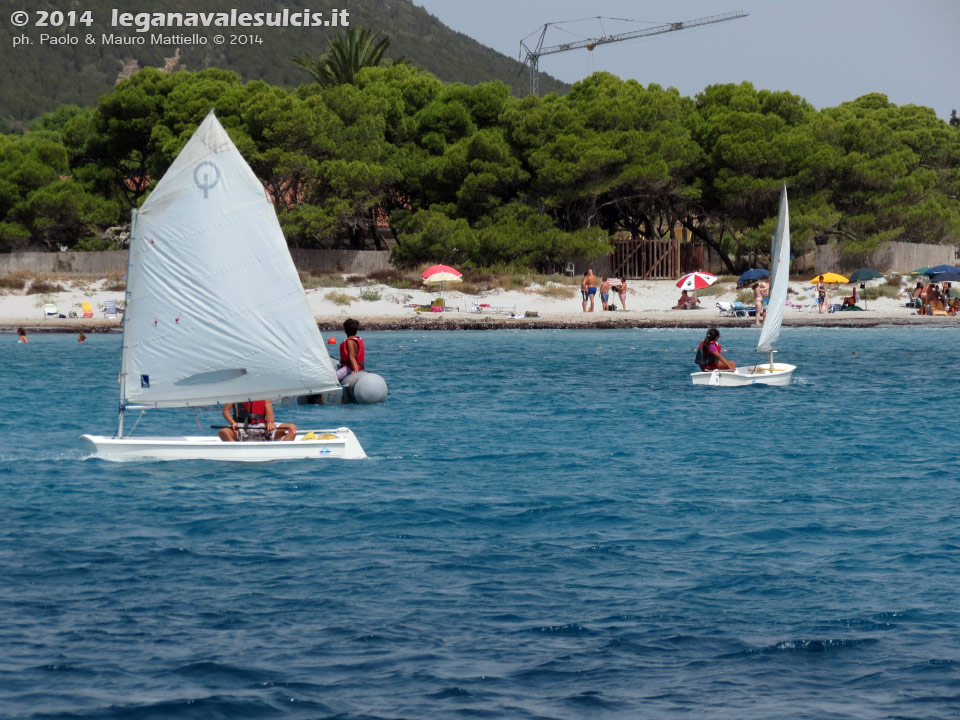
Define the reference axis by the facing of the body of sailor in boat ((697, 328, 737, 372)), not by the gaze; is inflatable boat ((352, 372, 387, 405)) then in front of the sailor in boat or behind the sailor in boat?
behind

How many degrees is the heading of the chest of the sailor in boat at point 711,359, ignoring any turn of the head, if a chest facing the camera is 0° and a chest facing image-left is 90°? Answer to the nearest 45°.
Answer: approximately 270°

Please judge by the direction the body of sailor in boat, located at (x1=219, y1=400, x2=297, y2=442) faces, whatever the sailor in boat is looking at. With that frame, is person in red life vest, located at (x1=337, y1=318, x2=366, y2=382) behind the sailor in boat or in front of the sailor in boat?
behind

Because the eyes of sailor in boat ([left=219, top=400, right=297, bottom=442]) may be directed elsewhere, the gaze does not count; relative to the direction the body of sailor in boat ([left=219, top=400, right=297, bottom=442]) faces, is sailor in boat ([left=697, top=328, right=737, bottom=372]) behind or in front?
behind

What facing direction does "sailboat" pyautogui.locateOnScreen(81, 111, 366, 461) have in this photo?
to the viewer's left

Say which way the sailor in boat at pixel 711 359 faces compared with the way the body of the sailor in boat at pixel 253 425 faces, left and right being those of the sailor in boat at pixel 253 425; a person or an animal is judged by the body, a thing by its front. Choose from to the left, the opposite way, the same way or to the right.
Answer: to the left

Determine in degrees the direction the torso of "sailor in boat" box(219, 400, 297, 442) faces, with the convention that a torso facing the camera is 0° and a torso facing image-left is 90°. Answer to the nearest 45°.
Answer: approximately 0°

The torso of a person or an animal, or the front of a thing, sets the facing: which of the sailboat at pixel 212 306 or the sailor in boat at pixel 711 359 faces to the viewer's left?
the sailboat

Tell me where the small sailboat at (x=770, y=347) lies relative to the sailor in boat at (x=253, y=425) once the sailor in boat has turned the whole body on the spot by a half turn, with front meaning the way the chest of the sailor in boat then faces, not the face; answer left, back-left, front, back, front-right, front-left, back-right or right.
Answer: front-right

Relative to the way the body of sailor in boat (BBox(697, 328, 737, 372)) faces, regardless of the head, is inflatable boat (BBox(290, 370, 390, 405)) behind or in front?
behind
